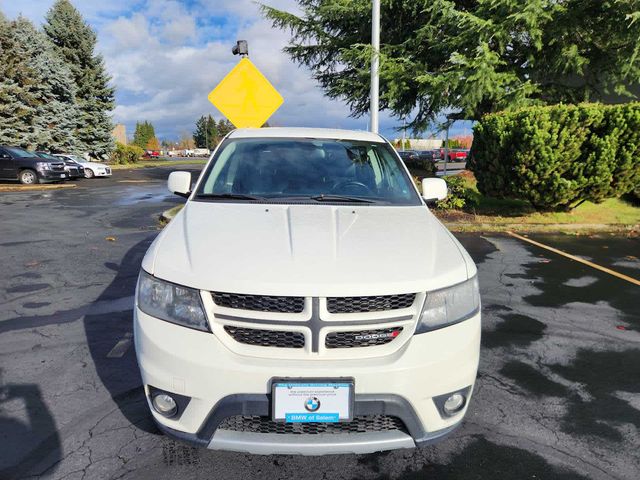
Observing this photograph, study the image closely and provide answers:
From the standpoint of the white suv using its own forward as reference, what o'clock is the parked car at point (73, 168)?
The parked car is roughly at 5 o'clock from the white suv.

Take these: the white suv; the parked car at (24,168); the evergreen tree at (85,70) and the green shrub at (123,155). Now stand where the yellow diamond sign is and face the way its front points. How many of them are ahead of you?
1

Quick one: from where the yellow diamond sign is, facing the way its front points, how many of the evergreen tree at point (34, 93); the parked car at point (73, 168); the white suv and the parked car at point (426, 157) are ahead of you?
1

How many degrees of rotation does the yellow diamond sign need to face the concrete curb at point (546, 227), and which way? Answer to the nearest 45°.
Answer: approximately 90° to its left

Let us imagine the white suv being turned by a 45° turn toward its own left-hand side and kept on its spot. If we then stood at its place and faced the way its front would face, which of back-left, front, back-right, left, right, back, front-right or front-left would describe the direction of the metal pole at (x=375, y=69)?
back-left

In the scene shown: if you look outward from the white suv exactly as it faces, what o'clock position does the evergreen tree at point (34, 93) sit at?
The evergreen tree is roughly at 5 o'clock from the white suv.

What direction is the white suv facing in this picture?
toward the camera

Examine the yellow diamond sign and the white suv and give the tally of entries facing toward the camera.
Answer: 2

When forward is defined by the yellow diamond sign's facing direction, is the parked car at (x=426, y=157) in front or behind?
behind

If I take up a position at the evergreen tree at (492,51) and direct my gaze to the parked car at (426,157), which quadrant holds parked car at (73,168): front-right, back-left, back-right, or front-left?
front-left

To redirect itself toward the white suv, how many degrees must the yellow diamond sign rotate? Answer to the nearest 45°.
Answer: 0° — it already faces it

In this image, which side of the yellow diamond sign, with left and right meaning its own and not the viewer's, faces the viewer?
front

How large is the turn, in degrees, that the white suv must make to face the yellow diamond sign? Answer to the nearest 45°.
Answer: approximately 180°
